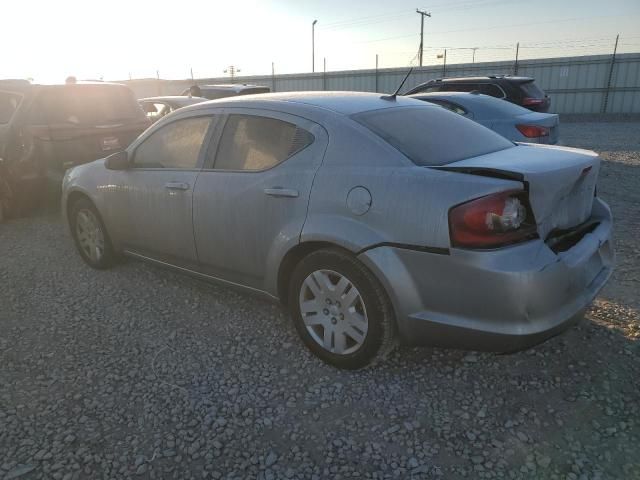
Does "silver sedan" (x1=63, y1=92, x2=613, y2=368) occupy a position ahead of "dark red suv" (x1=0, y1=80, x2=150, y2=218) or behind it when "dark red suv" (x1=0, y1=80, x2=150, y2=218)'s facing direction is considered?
behind

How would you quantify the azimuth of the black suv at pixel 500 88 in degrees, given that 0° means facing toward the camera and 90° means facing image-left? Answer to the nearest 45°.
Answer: approximately 135°

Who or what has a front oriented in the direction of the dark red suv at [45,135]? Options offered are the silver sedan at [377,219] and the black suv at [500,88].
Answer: the silver sedan

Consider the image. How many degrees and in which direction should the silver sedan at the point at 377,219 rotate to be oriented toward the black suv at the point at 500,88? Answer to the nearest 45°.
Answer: approximately 45° to its right

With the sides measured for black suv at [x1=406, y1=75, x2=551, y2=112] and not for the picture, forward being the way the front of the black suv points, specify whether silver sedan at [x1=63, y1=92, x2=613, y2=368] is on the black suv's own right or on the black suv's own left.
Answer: on the black suv's own left

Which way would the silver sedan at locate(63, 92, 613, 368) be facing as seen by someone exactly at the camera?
facing away from the viewer and to the left of the viewer

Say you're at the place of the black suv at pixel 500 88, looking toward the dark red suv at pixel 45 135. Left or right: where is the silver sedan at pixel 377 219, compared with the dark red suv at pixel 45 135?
left

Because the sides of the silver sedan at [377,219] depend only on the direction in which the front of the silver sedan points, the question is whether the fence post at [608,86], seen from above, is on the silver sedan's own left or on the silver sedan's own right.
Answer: on the silver sedan's own right

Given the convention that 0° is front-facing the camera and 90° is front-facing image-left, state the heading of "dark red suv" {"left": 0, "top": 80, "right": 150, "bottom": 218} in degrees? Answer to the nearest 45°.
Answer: approximately 135°

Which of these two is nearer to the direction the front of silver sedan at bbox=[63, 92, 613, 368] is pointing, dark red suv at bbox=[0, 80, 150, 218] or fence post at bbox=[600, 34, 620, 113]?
the dark red suv
